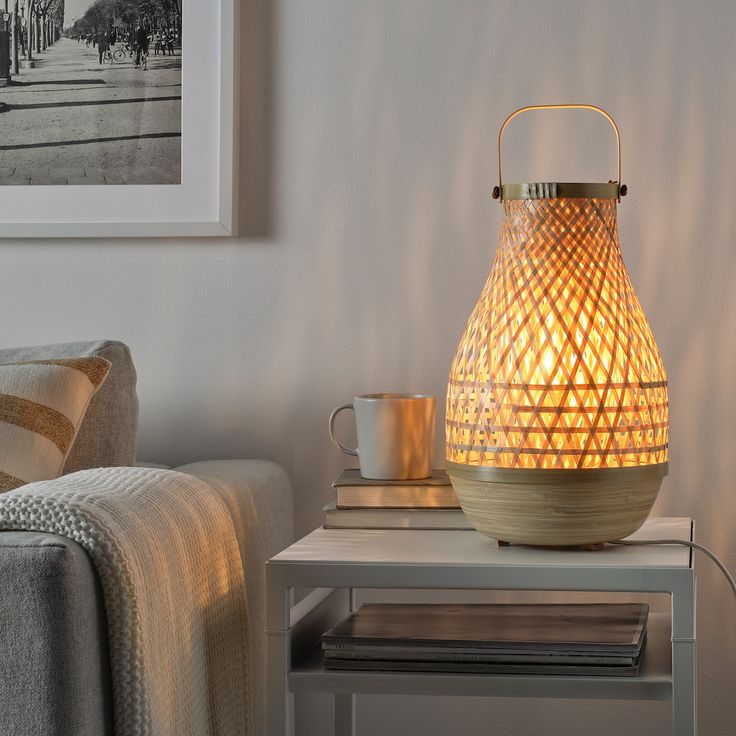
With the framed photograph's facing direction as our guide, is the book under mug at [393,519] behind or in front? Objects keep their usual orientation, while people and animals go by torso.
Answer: in front

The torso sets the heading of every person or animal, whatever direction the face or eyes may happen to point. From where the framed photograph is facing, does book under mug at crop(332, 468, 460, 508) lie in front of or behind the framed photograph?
in front

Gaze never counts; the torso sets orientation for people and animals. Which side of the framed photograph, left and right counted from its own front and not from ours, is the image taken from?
front

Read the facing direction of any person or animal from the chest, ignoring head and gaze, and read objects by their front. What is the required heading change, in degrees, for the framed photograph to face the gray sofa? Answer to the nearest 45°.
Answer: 0° — it already faces it

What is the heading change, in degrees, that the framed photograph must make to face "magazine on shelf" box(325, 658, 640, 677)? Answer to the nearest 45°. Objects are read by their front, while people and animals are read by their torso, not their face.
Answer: approximately 45° to its left

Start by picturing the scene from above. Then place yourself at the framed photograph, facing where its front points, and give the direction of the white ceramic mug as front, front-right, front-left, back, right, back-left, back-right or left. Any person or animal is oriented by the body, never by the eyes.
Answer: front-left
